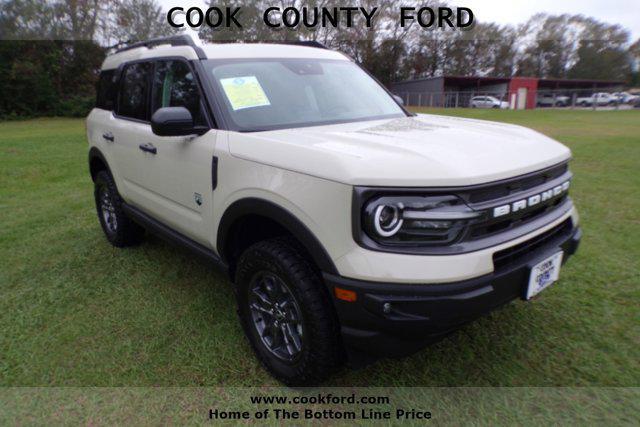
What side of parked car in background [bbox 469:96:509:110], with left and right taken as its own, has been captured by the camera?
right

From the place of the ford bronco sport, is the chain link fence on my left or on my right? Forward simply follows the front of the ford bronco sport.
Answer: on my left

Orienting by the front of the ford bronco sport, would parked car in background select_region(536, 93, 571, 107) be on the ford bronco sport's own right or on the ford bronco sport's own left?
on the ford bronco sport's own left

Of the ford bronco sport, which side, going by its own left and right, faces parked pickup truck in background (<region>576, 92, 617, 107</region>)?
left

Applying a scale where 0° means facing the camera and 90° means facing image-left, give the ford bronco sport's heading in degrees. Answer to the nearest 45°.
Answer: approximately 315°

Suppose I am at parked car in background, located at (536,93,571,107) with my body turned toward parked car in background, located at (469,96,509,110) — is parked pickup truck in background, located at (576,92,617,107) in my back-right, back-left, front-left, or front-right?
back-left
